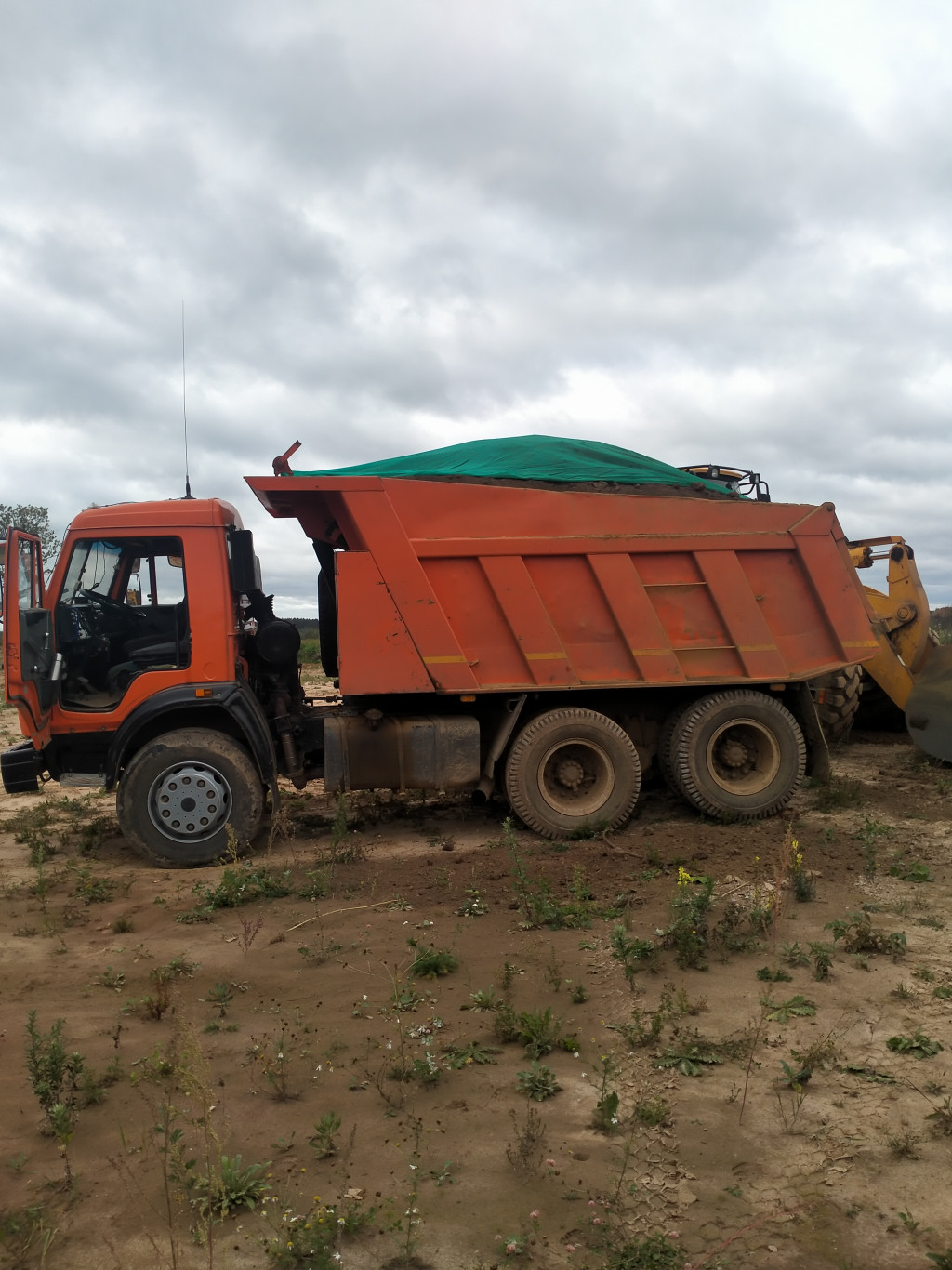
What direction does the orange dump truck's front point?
to the viewer's left

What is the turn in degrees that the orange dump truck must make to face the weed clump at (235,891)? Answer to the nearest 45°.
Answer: approximately 45° to its left
